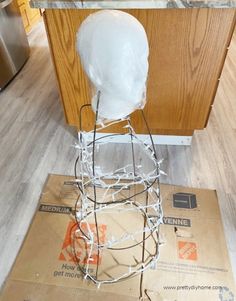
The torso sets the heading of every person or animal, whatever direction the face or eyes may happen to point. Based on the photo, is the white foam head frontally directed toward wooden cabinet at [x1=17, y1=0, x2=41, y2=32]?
no

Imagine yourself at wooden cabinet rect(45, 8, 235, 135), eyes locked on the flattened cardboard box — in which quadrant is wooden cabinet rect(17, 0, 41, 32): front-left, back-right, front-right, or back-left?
back-right
